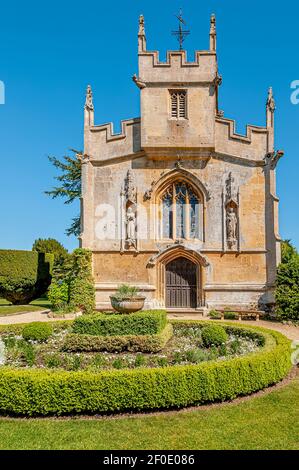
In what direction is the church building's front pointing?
toward the camera

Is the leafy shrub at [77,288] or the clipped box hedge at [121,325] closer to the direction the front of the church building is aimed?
the clipped box hedge

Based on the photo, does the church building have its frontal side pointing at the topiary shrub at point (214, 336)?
yes

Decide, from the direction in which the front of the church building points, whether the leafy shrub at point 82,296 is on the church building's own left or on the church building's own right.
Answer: on the church building's own right

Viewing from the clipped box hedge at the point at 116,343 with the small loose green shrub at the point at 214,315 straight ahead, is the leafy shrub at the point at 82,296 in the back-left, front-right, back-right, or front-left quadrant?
front-left

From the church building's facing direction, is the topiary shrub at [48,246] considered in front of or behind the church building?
behind

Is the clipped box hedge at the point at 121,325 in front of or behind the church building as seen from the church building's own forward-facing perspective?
in front

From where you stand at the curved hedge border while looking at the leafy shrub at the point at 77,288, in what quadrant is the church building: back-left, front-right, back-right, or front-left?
front-right

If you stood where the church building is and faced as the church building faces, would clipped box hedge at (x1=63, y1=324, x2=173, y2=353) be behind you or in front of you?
in front

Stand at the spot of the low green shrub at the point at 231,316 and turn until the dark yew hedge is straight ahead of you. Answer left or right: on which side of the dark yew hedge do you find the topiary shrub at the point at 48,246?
right

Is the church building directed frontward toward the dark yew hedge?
no

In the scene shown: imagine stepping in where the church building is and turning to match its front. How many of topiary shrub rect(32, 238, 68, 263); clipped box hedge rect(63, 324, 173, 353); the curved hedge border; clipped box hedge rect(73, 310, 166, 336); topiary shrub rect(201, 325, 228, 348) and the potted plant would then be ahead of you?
5

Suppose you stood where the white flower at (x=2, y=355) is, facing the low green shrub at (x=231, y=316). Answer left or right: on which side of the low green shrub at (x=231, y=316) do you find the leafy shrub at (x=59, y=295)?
left

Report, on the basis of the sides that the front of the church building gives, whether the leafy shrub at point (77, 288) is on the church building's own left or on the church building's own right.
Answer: on the church building's own right

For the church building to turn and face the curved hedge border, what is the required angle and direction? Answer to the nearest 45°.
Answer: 0° — it already faces it
